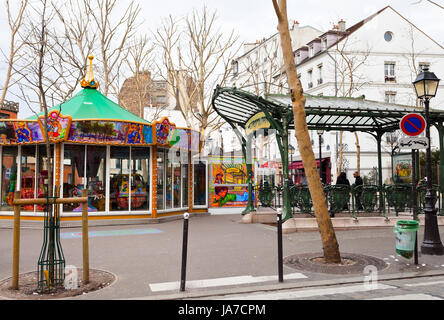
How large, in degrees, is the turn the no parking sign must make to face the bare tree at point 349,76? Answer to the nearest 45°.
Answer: approximately 180°

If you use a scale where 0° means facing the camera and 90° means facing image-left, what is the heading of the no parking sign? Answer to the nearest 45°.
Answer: approximately 0°

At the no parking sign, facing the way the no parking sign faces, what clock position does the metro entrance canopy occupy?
The metro entrance canopy is roughly at 5 o'clock from the no parking sign.

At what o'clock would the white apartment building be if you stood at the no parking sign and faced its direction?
The white apartment building is roughly at 6 o'clock from the no parking sign.
